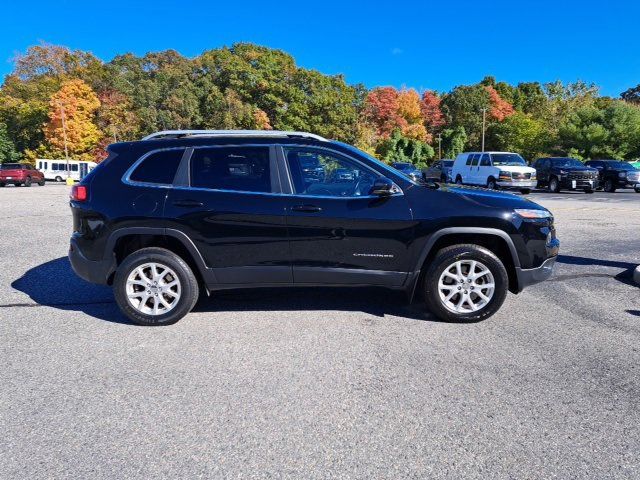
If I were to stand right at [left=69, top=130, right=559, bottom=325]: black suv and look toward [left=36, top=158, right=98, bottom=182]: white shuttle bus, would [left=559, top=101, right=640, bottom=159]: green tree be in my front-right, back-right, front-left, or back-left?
front-right

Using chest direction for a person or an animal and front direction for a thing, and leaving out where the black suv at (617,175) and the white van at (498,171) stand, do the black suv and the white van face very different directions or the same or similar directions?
same or similar directions

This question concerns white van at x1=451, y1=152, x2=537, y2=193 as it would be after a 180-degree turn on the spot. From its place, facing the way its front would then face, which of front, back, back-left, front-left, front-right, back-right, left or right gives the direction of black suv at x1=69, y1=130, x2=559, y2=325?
back-left

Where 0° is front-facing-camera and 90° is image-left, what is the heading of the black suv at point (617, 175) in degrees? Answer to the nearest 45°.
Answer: approximately 315°

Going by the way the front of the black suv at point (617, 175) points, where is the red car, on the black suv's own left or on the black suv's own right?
on the black suv's own right

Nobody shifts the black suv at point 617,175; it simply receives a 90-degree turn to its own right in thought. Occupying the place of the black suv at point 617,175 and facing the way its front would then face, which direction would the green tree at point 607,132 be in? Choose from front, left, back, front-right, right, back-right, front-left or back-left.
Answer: back-right

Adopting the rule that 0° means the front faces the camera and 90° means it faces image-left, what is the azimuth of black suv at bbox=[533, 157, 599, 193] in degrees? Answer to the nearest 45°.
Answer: approximately 315°

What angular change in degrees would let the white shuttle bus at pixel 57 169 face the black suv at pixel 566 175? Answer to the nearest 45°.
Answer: approximately 45° to its right

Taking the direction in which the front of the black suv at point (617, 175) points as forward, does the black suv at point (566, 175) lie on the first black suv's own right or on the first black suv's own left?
on the first black suv's own right

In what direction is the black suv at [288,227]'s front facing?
to the viewer's right

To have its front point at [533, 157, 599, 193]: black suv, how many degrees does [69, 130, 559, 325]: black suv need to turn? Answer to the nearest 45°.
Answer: approximately 45° to its left

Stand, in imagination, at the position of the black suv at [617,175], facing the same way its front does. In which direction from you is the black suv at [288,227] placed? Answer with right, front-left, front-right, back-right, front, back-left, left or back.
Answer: front-right

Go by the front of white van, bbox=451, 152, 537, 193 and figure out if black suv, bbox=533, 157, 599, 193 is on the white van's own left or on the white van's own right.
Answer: on the white van's own left

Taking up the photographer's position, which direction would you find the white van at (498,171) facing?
facing the viewer and to the right of the viewer

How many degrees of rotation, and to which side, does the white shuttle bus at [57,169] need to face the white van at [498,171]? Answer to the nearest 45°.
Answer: approximately 45° to its right

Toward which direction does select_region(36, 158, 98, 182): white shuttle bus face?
to the viewer's right

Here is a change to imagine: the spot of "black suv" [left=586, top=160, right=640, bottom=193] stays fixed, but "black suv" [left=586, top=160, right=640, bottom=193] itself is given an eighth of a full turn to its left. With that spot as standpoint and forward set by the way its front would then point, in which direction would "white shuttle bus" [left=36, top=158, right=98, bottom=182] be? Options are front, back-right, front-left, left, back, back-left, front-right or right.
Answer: back
